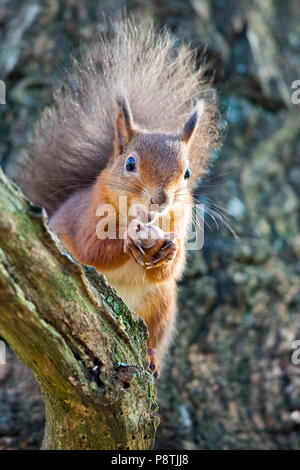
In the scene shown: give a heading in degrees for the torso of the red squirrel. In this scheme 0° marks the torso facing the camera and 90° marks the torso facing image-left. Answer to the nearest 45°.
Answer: approximately 315°
